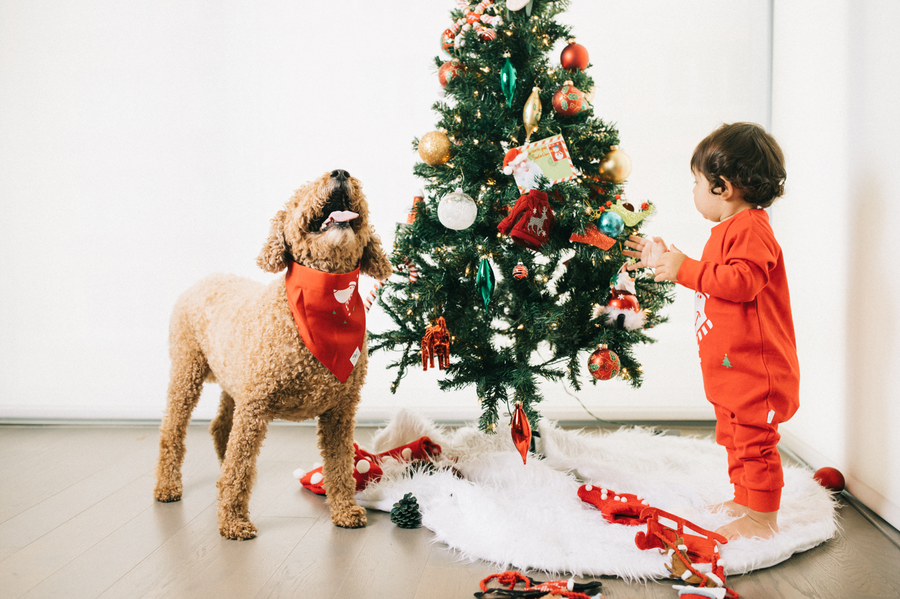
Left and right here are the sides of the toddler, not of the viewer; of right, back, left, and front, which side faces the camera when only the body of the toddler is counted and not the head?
left

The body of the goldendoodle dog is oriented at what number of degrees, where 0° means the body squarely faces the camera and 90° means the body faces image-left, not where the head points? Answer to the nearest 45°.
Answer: approximately 315°

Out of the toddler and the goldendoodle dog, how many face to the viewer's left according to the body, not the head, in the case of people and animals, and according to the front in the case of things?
1

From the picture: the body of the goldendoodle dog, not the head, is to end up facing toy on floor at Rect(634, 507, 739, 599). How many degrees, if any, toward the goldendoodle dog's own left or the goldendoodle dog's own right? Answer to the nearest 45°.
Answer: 0° — it already faces it

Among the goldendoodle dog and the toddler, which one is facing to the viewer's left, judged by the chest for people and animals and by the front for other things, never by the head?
the toddler

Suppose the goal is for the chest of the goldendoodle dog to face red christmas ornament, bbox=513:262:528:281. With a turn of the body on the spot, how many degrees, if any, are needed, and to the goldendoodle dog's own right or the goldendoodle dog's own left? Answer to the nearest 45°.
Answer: approximately 45° to the goldendoodle dog's own left

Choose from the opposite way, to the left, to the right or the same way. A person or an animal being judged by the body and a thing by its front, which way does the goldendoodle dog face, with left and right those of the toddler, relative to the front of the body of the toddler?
the opposite way
